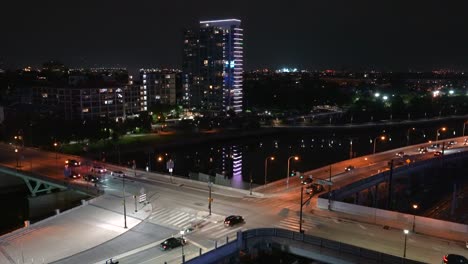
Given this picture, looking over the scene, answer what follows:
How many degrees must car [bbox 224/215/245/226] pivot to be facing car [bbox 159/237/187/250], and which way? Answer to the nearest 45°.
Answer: approximately 180°

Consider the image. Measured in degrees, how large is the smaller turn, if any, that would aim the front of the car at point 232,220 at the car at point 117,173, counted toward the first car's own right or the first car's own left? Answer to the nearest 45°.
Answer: approximately 90° to the first car's own left

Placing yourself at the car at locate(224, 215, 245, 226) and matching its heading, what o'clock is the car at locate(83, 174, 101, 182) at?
the car at locate(83, 174, 101, 182) is roughly at 9 o'clock from the car at locate(224, 215, 245, 226).

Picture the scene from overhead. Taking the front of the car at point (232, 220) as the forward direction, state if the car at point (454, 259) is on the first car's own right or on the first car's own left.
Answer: on the first car's own right

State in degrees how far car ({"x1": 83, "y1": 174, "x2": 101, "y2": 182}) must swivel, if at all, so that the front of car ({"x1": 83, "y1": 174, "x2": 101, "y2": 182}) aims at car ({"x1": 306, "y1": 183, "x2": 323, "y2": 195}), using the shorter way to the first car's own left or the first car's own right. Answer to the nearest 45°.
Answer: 0° — it already faces it

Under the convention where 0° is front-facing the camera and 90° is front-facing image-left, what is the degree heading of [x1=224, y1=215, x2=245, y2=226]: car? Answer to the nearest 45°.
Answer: approximately 225°

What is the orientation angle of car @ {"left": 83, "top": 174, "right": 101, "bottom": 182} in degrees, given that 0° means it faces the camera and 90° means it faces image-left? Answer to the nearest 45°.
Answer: approximately 315°

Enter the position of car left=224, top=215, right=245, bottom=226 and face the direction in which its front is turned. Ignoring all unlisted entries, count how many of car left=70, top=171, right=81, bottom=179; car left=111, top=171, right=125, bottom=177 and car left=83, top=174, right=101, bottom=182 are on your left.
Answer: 3
